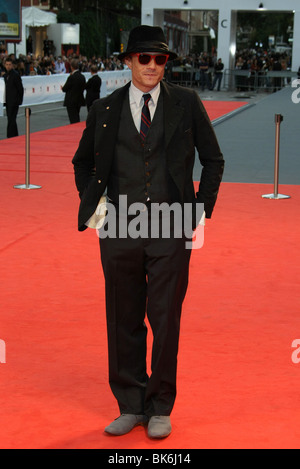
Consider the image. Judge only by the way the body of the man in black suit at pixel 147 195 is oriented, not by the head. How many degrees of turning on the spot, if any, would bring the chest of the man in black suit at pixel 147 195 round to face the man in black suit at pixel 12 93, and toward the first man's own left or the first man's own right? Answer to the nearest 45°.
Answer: approximately 180°

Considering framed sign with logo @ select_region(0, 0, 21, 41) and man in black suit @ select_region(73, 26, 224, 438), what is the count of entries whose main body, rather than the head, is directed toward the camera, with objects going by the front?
2

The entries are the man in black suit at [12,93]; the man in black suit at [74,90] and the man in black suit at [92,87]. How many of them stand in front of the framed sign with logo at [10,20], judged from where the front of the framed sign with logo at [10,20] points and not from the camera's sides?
3

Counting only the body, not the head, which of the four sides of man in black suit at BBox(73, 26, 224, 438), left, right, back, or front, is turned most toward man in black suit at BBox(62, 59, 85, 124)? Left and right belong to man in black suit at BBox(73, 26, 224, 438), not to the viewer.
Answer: back

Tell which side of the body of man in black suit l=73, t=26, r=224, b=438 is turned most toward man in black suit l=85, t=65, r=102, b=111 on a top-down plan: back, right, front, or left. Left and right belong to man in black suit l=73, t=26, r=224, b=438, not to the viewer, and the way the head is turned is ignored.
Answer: back

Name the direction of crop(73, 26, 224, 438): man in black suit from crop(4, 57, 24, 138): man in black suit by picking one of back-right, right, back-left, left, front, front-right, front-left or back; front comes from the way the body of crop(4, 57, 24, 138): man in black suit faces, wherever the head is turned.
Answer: front-left

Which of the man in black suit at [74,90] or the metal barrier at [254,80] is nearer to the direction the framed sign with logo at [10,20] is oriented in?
the man in black suit

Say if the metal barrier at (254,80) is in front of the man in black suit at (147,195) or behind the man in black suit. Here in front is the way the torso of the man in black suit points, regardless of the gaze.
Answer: behind

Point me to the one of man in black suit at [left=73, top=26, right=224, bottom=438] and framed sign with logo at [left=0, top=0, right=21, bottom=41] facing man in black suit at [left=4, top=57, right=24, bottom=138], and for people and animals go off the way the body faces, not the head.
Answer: the framed sign with logo

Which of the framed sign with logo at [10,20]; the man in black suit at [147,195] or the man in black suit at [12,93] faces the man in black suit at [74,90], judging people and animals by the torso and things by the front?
the framed sign with logo
